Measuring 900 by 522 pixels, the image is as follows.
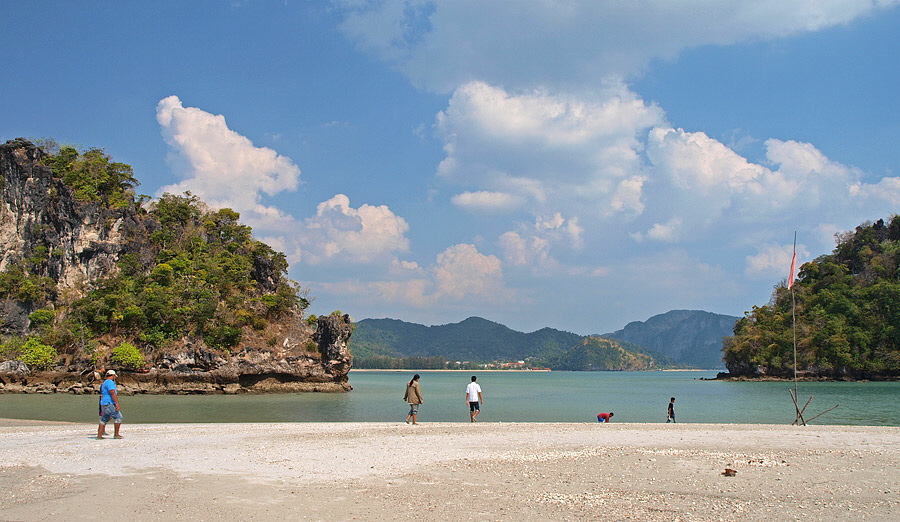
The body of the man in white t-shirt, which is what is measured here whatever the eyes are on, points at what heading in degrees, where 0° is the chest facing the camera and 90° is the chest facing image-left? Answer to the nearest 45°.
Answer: approximately 180°
